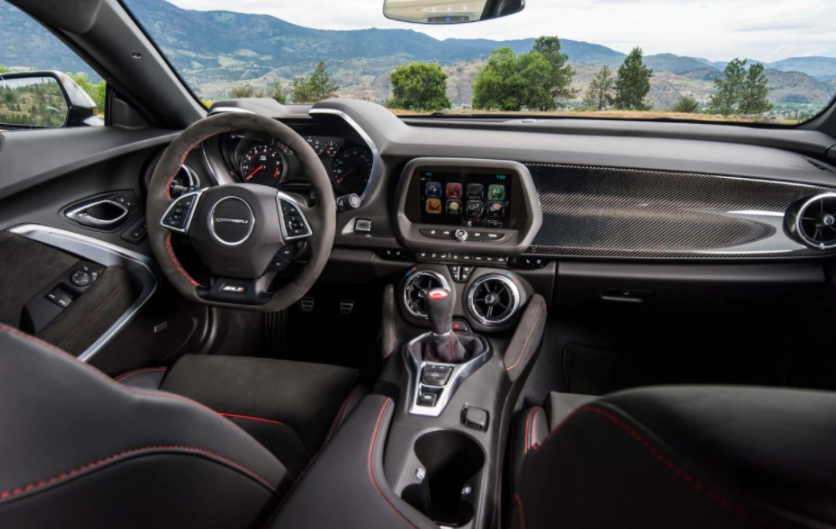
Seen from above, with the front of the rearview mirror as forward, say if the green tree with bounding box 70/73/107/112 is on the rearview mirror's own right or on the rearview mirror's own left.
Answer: on the rearview mirror's own right

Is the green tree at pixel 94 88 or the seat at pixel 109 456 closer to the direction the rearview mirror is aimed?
the seat

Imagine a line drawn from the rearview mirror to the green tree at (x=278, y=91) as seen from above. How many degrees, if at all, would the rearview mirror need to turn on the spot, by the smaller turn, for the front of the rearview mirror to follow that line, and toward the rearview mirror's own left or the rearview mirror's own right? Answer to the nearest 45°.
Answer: approximately 135° to the rearview mirror's own right

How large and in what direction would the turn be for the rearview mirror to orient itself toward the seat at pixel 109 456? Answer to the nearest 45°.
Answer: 0° — it already faces it

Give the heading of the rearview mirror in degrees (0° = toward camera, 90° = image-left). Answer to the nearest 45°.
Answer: approximately 0°

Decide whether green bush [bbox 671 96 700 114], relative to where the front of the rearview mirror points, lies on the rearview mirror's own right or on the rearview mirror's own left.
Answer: on the rearview mirror's own left

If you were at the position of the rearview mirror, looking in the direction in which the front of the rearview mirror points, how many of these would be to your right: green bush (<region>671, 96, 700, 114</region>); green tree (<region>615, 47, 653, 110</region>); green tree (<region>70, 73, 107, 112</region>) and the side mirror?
2

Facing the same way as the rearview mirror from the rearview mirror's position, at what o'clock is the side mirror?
The side mirror is roughly at 3 o'clock from the rearview mirror.

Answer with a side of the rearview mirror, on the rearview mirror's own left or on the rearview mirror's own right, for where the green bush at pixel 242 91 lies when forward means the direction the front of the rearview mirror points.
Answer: on the rearview mirror's own right
